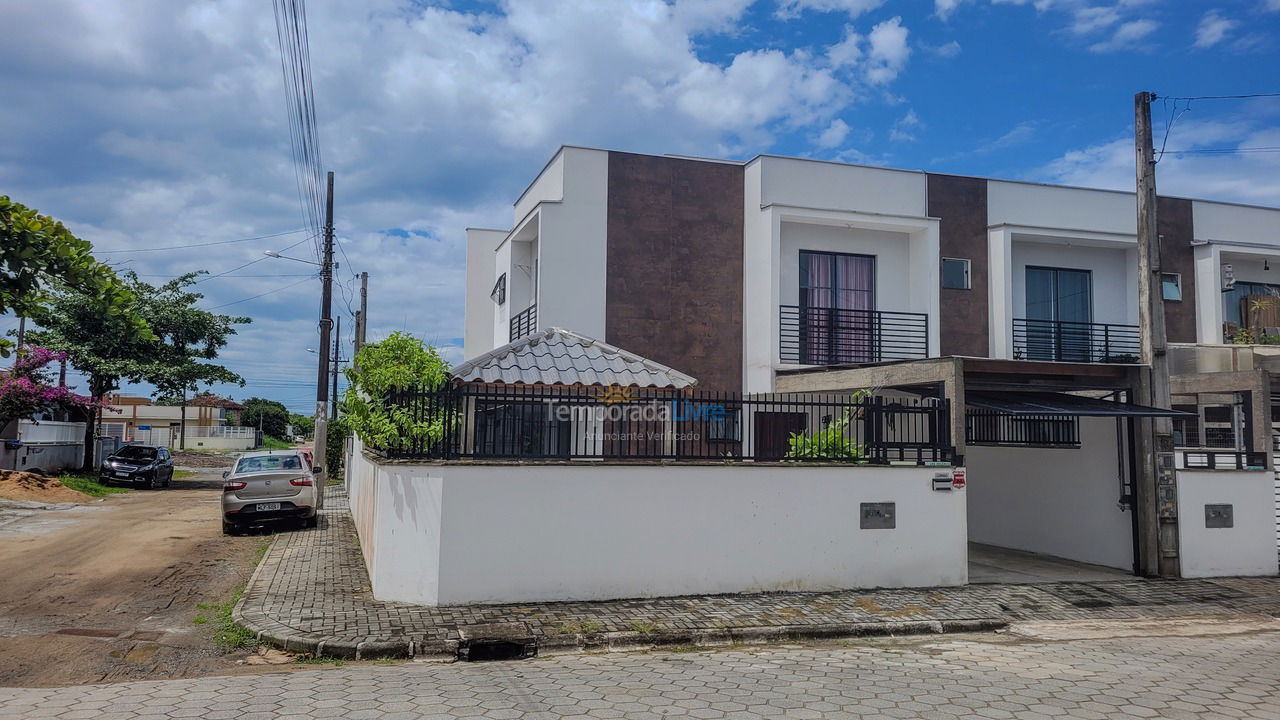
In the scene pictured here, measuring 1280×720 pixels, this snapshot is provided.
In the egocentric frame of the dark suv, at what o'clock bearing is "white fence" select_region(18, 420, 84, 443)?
The white fence is roughly at 3 o'clock from the dark suv.

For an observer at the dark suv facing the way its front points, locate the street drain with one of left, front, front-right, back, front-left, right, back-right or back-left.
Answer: front-left

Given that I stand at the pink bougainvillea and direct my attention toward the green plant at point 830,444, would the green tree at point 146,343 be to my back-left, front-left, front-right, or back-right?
back-left

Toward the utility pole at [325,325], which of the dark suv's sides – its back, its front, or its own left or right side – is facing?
left

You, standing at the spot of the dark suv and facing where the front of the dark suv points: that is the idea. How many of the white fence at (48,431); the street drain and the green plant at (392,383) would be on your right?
1

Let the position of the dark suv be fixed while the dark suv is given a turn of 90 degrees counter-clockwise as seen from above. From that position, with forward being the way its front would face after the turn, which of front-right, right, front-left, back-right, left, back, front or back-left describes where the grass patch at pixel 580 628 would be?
front-right

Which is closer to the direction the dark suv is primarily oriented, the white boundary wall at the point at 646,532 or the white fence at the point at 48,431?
the white boundary wall

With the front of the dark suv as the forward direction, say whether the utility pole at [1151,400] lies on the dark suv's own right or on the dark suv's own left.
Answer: on the dark suv's own left

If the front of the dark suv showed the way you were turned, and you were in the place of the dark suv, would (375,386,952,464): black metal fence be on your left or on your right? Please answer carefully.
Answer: on your left

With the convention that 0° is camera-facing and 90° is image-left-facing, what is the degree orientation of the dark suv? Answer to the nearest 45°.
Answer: approximately 45°

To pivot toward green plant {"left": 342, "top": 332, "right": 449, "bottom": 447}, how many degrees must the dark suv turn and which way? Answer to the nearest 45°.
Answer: approximately 45° to its left
